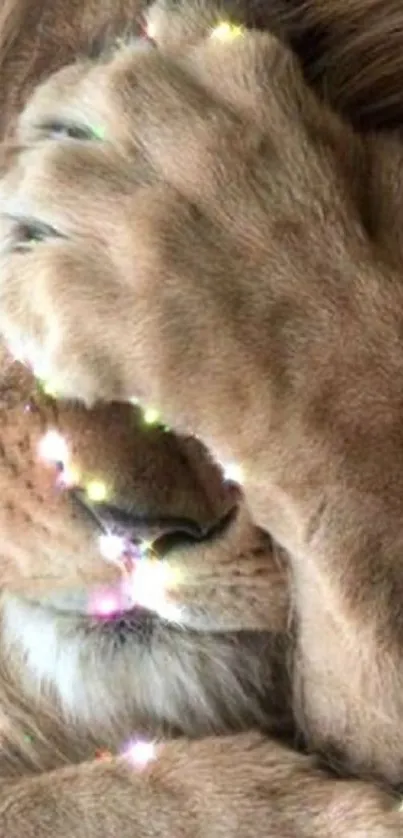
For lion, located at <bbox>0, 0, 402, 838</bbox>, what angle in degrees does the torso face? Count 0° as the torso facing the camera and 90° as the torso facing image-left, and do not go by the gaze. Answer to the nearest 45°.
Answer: approximately 0°
